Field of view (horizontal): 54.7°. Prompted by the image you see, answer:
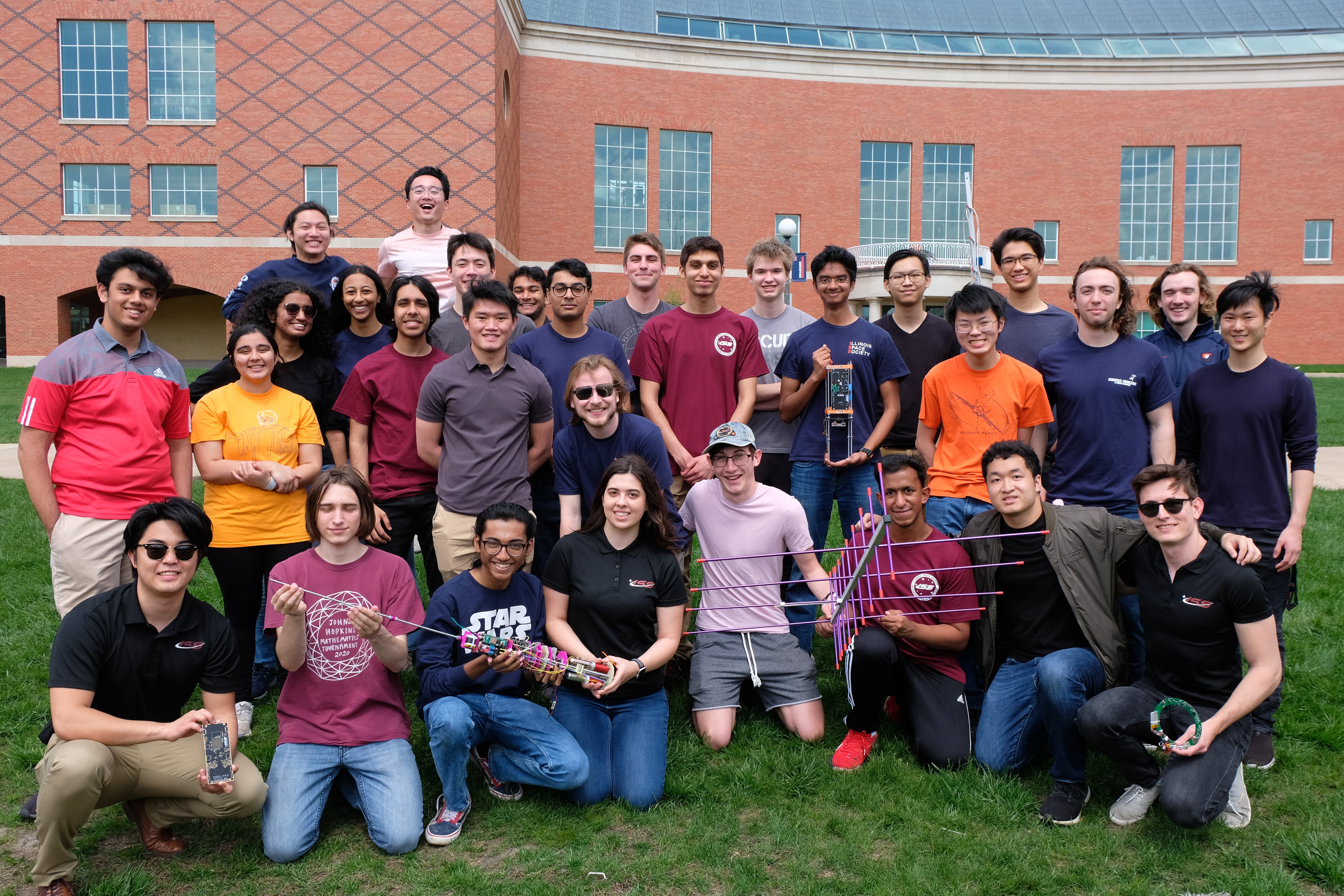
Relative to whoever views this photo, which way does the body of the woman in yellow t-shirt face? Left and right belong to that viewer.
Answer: facing the viewer

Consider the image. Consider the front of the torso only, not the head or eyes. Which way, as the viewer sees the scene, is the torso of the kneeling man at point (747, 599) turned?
toward the camera

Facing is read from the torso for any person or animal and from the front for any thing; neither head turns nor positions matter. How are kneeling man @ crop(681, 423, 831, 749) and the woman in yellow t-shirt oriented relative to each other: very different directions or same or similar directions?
same or similar directions

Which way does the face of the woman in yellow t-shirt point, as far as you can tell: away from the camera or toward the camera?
toward the camera

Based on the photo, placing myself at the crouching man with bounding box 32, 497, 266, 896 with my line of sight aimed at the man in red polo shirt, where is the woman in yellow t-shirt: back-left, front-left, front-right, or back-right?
front-right

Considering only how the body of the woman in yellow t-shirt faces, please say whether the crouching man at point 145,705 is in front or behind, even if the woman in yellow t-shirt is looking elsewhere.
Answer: in front

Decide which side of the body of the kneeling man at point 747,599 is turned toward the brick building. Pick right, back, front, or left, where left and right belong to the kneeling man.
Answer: back

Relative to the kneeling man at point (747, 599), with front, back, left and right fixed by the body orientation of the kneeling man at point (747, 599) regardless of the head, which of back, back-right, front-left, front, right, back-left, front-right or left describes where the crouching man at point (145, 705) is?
front-right

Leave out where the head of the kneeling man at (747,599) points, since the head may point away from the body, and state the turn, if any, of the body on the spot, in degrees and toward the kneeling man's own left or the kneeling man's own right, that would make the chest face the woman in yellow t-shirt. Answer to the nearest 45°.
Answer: approximately 90° to the kneeling man's own right

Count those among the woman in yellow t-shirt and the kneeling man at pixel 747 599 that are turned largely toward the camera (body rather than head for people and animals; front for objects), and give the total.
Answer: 2

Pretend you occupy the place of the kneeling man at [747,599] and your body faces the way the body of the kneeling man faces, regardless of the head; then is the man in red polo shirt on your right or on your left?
on your right

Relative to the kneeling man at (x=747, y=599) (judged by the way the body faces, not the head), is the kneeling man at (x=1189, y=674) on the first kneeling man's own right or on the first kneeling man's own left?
on the first kneeling man's own left

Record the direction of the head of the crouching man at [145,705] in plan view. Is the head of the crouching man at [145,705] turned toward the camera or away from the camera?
toward the camera
